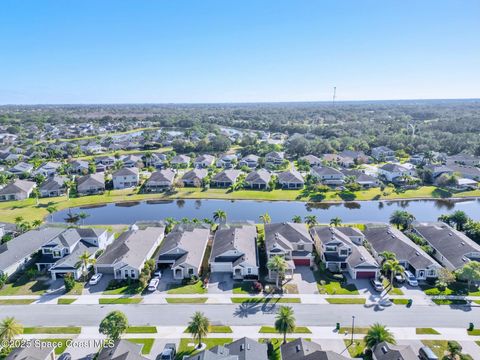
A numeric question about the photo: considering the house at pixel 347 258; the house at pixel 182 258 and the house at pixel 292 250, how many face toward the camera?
3

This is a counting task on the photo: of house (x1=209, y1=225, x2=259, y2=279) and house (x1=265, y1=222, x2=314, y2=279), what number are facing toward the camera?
2

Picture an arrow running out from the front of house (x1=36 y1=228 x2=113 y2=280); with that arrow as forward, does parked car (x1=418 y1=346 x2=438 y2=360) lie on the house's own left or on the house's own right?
on the house's own left

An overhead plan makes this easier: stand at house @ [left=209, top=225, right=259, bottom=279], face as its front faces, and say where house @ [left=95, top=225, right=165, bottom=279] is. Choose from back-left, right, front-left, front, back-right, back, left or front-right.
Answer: right

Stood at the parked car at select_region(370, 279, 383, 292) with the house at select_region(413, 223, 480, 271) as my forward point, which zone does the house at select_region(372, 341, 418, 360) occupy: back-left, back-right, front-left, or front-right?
back-right

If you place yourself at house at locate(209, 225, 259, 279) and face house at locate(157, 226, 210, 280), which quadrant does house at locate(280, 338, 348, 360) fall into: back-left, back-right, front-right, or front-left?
back-left

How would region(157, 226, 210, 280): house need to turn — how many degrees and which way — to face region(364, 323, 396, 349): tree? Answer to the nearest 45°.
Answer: approximately 45° to its left

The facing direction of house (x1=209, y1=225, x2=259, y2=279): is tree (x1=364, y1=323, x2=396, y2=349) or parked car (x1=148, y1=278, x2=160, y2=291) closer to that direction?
the tree
